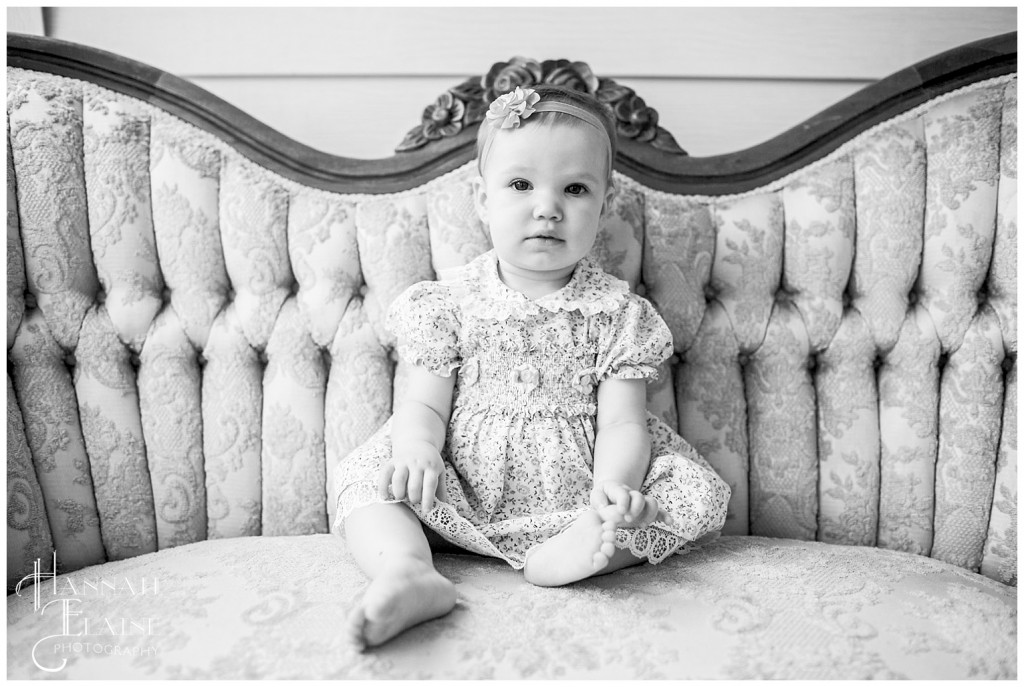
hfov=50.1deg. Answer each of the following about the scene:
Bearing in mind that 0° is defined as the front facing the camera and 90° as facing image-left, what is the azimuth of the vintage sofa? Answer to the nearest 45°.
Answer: approximately 0°

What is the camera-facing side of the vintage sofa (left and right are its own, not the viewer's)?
front
